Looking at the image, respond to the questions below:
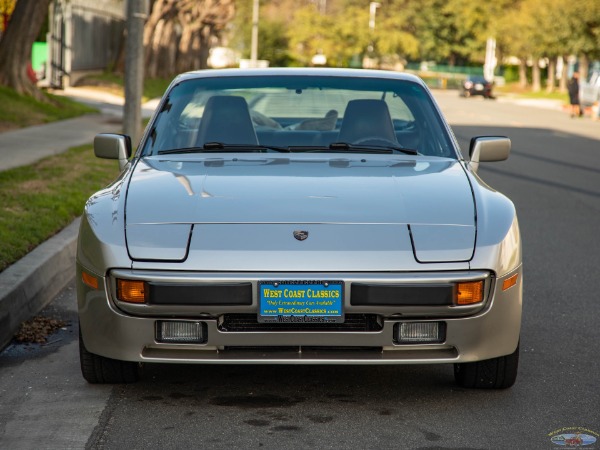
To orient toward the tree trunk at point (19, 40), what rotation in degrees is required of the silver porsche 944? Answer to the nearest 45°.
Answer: approximately 180°

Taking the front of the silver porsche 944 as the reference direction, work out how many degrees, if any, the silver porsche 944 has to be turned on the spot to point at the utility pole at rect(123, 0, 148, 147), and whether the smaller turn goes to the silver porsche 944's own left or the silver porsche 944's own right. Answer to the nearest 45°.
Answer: approximately 180°

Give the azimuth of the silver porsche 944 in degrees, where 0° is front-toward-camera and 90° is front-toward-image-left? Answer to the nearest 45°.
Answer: approximately 0°

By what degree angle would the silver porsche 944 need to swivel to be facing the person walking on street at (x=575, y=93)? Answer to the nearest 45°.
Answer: approximately 180°

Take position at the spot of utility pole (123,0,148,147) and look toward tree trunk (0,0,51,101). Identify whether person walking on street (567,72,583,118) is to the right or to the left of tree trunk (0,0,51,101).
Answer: right
